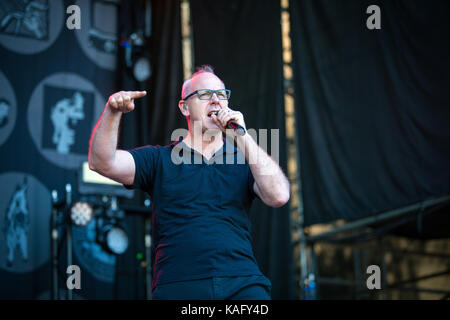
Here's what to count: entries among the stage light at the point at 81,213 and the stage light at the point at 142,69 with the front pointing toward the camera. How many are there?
2

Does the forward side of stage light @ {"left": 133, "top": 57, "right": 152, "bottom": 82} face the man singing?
yes

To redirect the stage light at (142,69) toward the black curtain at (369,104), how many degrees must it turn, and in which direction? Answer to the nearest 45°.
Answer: approximately 45° to its left

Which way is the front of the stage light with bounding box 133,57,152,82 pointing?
toward the camera

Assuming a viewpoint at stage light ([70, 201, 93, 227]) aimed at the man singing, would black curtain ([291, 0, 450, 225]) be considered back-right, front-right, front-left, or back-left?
front-left

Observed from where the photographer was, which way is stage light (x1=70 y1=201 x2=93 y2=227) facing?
facing the viewer

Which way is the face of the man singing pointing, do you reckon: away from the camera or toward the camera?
toward the camera

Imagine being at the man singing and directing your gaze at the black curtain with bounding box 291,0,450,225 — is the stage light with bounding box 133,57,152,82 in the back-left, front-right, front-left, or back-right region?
front-left
